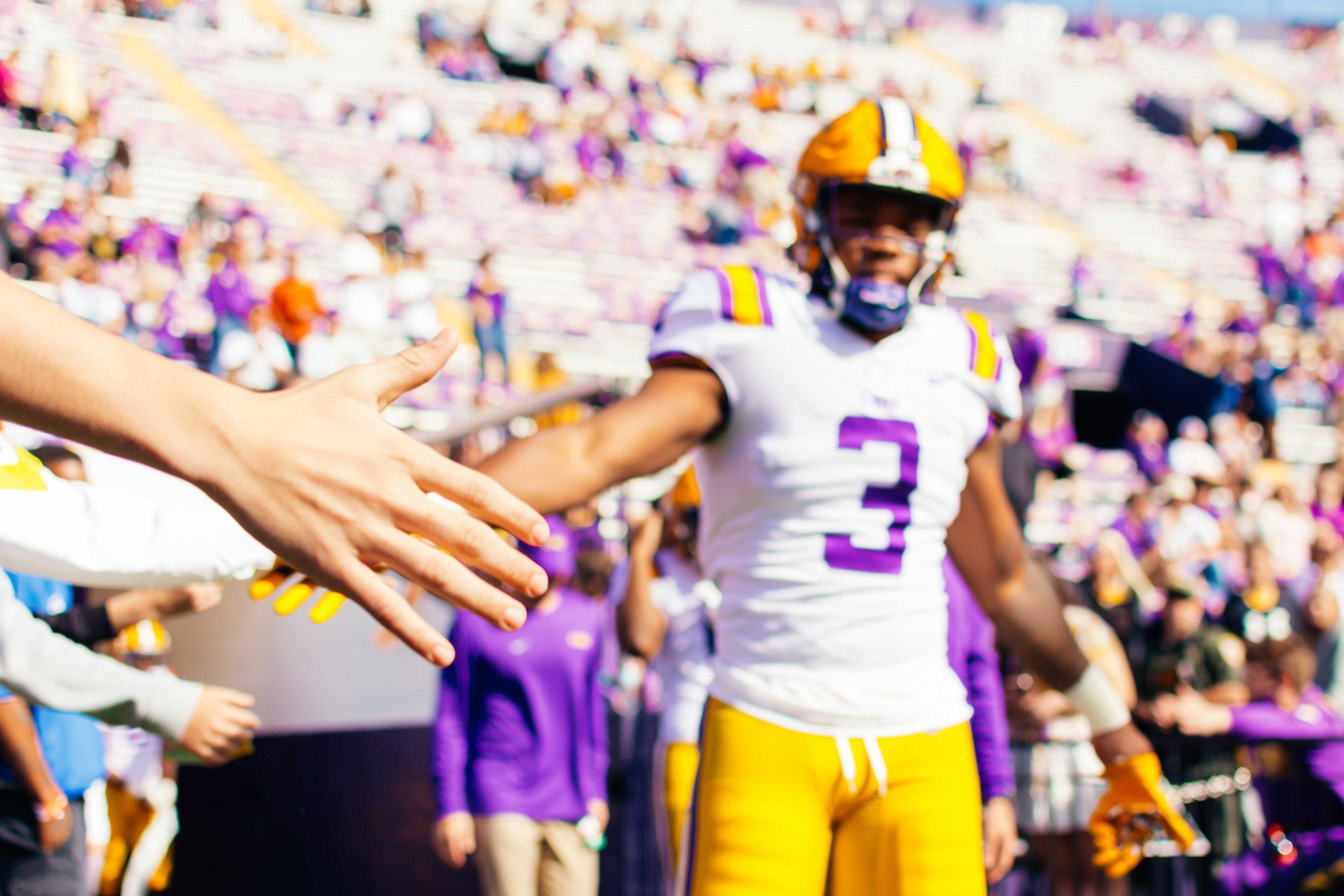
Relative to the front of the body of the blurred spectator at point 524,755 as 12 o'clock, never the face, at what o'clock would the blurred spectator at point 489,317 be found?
the blurred spectator at point 489,317 is roughly at 6 o'clock from the blurred spectator at point 524,755.

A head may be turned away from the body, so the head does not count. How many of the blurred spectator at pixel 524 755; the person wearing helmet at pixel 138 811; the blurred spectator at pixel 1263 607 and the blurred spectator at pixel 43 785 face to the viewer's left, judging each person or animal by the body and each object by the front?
0

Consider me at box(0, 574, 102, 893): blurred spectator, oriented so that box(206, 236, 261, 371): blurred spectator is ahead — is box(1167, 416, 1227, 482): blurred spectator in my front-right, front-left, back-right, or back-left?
front-right

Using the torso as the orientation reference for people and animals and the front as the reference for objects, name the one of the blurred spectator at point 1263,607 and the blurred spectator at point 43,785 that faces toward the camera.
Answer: the blurred spectator at point 1263,607

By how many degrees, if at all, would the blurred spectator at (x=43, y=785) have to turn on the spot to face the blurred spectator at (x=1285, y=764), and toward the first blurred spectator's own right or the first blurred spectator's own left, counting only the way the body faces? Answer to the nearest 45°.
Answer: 0° — they already face them

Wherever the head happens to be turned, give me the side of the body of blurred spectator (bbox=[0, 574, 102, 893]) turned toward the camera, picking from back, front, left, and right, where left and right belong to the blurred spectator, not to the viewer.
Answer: right

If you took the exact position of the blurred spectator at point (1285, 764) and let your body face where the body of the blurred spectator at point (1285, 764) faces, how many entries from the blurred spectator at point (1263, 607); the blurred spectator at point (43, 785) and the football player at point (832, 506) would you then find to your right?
1

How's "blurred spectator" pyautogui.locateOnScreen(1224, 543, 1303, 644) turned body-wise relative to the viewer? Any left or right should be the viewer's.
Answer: facing the viewer

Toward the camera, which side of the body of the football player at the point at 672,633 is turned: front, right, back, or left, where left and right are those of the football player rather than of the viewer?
front

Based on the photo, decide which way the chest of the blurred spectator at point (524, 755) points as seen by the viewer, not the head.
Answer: toward the camera

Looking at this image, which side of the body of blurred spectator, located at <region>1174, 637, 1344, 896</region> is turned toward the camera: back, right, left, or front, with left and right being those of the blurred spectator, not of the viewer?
left

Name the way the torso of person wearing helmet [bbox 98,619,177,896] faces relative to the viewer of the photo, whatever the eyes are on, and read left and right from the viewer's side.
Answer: facing the viewer and to the right of the viewer

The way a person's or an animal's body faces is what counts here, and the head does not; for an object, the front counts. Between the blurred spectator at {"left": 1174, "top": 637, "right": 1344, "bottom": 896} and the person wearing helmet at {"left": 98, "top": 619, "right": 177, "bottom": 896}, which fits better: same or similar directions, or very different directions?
very different directions

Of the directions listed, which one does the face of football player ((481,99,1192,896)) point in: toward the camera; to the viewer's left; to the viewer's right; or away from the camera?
toward the camera

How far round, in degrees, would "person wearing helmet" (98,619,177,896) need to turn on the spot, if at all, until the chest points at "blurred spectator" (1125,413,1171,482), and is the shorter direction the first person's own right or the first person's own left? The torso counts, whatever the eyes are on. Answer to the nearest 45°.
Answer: approximately 90° to the first person's own left

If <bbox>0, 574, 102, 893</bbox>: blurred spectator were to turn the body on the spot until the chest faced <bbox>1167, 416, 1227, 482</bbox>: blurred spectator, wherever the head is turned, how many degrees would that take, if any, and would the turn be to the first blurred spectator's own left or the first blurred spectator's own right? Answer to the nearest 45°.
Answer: approximately 45° to the first blurred spectator's own left
